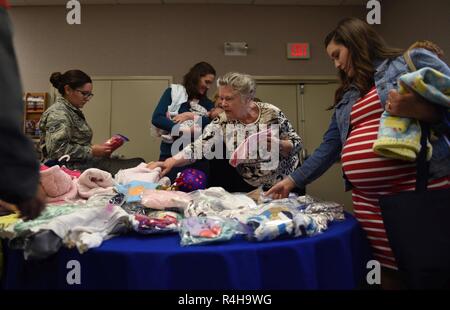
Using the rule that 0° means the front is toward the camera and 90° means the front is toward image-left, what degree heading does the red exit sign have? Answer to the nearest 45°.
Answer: approximately 0°

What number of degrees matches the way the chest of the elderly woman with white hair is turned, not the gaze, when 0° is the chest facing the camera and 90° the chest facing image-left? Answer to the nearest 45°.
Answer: approximately 45°

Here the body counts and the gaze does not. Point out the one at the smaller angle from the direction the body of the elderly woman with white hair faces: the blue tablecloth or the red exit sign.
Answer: the blue tablecloth

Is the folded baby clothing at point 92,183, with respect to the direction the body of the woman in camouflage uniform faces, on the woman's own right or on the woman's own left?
on the woman's own right

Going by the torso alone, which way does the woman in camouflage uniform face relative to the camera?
to the viewer's right

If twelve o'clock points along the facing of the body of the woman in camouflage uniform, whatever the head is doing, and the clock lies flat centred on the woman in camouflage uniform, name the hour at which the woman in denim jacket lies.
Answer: The woman in denim jacket is roughly at 2 o'clock from the woman in camouflage uniform.

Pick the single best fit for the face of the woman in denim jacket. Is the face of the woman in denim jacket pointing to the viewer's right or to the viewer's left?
to the viewer's left

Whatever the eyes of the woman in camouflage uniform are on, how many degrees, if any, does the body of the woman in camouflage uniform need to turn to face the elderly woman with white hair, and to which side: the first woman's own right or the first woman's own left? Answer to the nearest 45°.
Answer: approximately 45° to the first woman's own right

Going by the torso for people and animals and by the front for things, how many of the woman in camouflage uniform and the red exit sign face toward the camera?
1

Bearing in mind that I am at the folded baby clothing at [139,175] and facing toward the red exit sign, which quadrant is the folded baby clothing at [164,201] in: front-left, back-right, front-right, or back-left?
back-right

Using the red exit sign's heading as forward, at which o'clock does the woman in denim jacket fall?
The woman in denim jacket is roughly at 12 o'clock from the red exit sign.
